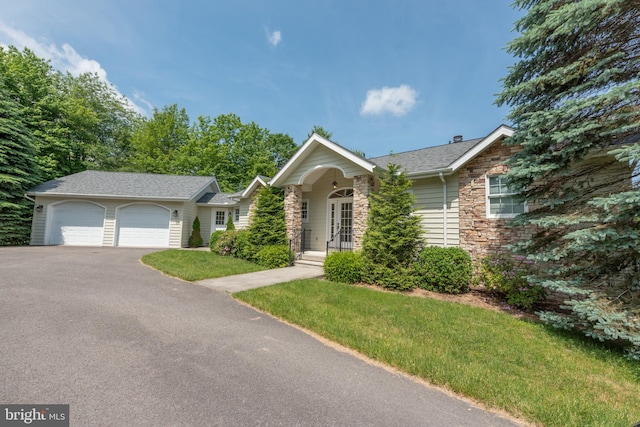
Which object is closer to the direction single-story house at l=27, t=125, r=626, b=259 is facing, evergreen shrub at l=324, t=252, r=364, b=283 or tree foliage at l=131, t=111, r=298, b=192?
the evergreen shrub

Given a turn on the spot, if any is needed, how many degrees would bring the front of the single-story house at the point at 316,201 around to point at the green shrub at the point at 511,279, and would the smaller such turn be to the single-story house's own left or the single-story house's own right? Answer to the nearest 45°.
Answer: approximately 45° to the single-story house's own left

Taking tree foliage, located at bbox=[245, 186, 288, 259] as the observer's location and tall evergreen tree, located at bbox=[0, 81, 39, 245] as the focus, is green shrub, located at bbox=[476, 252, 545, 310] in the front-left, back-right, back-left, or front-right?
back-left

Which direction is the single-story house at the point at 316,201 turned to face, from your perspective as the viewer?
facing the viewer

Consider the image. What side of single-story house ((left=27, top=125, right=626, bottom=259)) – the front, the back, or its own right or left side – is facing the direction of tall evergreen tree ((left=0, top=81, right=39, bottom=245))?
right

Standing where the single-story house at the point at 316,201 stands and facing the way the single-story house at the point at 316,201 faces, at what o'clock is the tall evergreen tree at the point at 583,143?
The tall evergreen tree is roughly at 11 o'clock from the single-story house.

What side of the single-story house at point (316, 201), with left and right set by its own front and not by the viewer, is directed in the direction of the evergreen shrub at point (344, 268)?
front

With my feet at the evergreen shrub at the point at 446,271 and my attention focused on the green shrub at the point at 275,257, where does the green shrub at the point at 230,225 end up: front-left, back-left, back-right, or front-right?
front-right
